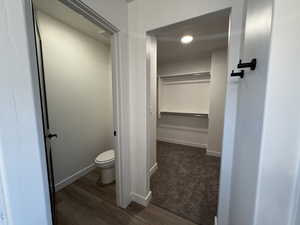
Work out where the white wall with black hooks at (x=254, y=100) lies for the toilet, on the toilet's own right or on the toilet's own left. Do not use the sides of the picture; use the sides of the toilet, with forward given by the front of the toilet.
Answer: on the toilet's own left

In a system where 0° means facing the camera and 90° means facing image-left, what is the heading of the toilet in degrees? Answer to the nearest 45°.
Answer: approximately 45°
